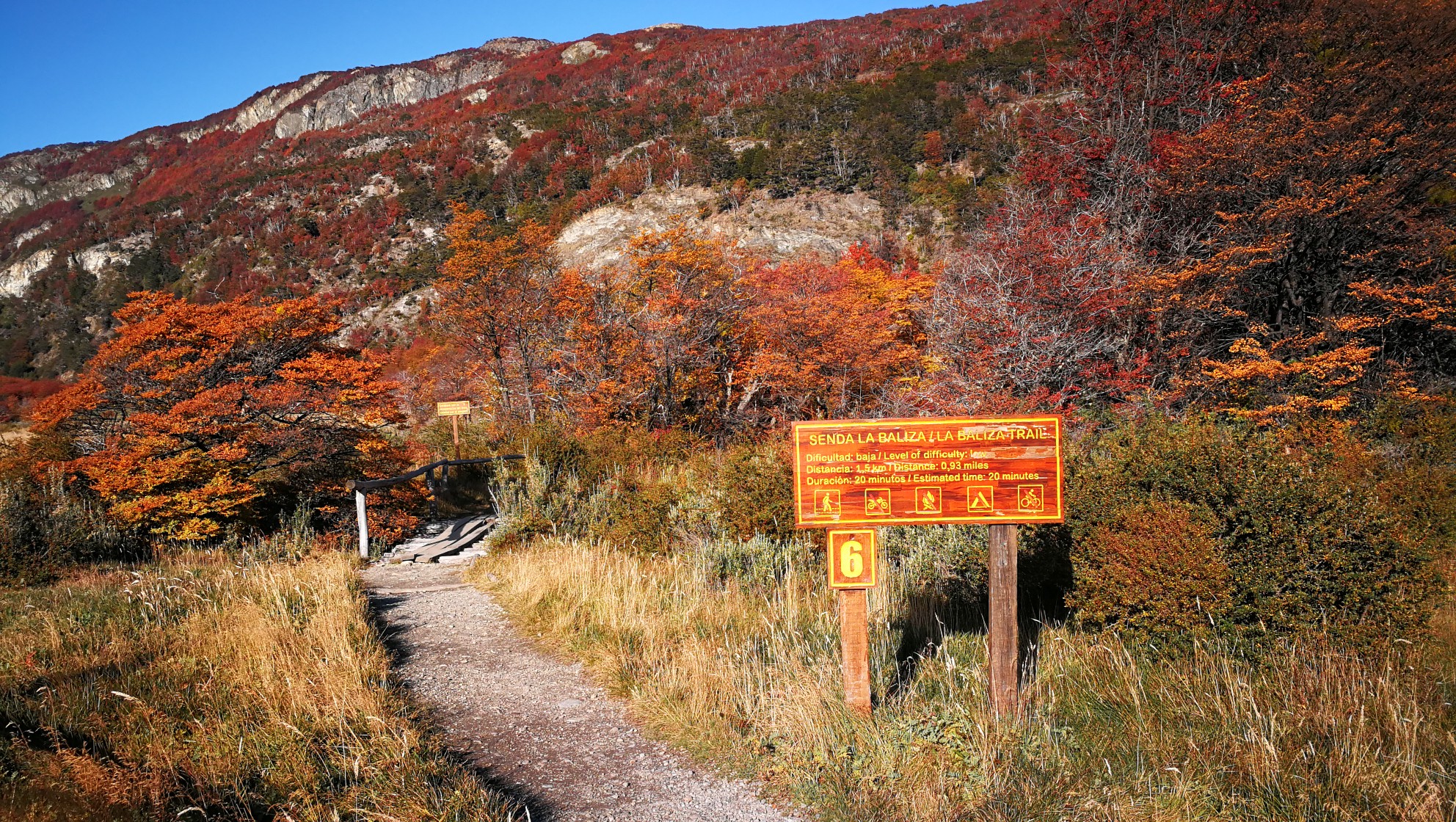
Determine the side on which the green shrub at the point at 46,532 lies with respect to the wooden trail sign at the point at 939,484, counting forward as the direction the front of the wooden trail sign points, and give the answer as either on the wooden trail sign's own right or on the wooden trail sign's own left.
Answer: on the wooden trail sign's own right

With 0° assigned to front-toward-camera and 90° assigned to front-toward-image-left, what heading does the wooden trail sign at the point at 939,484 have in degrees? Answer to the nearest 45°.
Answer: approximately 0°

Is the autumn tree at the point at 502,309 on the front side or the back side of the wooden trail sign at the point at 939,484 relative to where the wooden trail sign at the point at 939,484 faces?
on the back side

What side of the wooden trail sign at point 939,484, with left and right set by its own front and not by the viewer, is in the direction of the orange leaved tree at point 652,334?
back

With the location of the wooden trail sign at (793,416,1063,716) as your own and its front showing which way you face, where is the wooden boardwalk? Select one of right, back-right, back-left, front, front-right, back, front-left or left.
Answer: back-right

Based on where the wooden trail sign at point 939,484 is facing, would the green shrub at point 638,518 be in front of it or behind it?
behind

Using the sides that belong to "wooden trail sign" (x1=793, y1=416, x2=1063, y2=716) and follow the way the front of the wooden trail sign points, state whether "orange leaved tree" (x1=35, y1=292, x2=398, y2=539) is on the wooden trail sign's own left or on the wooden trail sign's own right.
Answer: on the wooden trail sign's own right

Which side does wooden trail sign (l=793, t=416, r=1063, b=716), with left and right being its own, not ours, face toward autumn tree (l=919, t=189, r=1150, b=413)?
back

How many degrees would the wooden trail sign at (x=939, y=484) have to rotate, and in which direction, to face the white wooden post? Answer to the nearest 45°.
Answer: approximately 135° to its right

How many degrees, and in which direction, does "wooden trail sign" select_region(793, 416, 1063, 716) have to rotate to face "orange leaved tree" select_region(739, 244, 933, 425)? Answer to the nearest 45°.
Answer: approximately 180°

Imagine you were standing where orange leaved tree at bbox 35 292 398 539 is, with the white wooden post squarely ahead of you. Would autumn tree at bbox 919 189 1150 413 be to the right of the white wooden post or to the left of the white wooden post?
left
